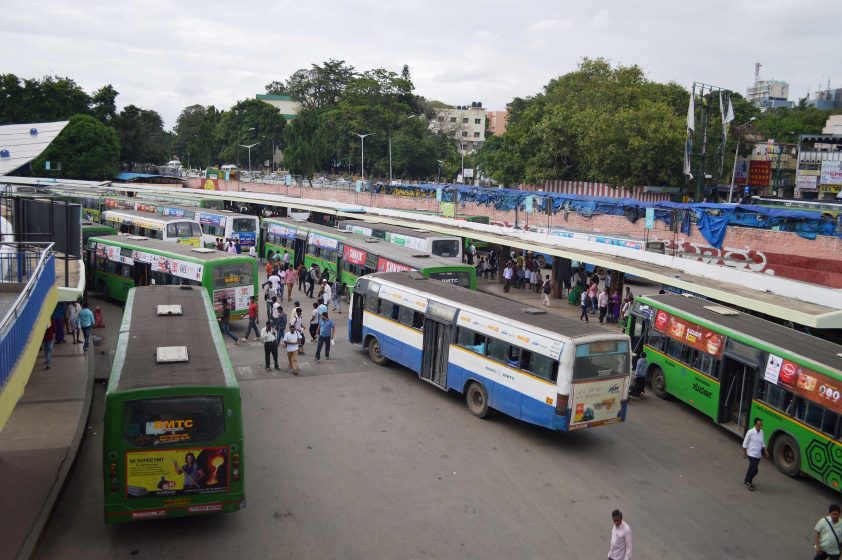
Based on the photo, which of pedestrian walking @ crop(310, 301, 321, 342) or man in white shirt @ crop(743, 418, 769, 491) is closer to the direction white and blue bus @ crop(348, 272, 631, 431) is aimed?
the pedestrian walking

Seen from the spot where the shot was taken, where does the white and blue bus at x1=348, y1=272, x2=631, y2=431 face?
facing away from the viewer and to the left of the viewer

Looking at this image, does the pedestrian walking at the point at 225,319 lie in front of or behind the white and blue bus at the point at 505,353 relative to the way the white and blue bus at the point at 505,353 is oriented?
in front

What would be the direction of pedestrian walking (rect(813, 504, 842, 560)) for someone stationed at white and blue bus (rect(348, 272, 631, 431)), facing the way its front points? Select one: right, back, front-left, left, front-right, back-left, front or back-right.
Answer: back

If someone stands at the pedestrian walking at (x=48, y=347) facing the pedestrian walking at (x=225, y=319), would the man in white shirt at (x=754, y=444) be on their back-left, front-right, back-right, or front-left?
front-right

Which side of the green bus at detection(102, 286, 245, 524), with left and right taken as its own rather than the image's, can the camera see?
back

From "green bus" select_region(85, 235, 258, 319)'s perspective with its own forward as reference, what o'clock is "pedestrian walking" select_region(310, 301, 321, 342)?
The pedestrian walking is roughly at 6 o'clock from the green bus.

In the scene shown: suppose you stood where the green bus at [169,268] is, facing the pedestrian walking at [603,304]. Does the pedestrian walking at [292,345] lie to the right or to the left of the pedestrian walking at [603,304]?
right

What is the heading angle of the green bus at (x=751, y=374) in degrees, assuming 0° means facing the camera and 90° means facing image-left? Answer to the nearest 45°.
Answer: approximately 135°

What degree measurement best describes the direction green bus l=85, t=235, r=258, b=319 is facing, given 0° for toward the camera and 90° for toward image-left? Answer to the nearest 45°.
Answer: approximately 135°

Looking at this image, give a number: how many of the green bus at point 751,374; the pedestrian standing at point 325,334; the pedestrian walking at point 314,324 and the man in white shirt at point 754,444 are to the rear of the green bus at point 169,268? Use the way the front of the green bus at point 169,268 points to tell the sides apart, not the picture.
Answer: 4

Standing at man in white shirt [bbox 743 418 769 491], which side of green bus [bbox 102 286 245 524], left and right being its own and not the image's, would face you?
right

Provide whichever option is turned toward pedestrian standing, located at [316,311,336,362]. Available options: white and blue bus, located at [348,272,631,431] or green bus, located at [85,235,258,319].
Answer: the white and blue bus

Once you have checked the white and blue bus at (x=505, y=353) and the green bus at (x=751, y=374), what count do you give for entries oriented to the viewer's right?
0

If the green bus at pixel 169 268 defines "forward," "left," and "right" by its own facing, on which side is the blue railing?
on its left
